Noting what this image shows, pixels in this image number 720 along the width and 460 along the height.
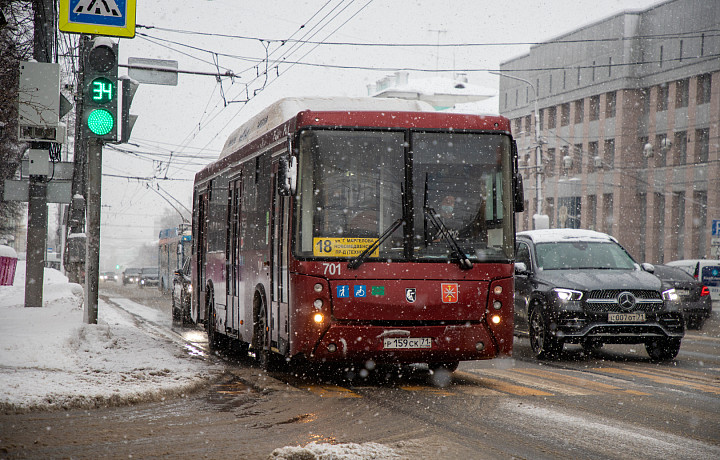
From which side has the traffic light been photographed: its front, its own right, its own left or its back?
front

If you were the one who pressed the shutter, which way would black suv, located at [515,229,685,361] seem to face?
facing the viewer and to the right of the viewer

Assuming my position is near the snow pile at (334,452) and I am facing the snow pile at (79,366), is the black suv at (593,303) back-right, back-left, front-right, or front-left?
front-right

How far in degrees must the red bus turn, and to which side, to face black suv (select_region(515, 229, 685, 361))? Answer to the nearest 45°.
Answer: approximately 135° to its left

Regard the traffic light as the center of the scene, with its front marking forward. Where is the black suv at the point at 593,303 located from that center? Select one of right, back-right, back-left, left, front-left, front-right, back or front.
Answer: left

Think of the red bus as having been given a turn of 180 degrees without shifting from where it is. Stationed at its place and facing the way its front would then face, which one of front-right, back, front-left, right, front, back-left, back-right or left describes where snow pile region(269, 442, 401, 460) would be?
back

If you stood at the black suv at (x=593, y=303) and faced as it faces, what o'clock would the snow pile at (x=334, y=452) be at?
The snow pile is roughly at 2 o'clock from the black suv.

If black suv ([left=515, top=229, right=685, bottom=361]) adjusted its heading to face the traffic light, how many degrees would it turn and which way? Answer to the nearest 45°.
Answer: approximately 90° to its right

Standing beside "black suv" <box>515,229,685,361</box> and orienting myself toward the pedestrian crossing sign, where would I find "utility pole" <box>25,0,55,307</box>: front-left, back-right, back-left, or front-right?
front-right

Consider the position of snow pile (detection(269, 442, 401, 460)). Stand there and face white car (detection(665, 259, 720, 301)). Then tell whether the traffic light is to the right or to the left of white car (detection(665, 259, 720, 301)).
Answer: left
